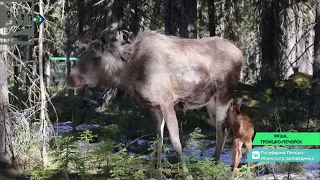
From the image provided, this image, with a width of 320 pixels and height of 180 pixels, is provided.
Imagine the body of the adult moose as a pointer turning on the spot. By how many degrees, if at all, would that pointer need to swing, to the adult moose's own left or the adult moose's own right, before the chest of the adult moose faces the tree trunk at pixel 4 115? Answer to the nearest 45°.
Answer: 0° — it already faces it

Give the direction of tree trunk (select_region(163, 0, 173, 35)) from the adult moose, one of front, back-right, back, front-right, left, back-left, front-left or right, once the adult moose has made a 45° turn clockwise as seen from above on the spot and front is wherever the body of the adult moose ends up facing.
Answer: front-right

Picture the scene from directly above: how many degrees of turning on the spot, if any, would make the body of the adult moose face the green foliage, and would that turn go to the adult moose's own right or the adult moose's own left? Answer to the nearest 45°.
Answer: approximately 90° to the adult moose's own left

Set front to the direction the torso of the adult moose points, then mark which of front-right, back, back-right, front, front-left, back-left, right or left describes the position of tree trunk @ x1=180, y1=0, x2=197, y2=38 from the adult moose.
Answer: right

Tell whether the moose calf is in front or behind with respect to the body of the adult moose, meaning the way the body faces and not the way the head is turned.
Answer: behind

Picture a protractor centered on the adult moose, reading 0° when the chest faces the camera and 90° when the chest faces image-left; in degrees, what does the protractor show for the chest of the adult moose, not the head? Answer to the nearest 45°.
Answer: approximately 90°

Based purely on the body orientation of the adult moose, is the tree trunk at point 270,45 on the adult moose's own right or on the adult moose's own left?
on the adult moose's own right

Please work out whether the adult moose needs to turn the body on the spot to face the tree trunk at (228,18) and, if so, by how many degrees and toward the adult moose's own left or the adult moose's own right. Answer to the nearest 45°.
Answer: approximately 90° to the adult moose's own right
